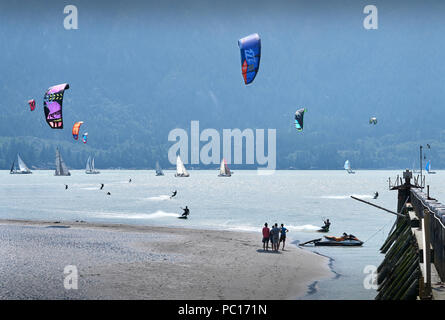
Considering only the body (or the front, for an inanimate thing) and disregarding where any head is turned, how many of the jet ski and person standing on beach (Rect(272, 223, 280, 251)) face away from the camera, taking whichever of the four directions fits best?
1

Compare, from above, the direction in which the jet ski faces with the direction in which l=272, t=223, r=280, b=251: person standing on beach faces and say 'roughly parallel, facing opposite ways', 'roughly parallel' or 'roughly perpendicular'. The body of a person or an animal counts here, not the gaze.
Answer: roughly perpendicular

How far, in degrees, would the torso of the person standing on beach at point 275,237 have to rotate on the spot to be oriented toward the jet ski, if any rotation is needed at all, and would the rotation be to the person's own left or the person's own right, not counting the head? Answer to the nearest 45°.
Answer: approximately 45° to the person's own right

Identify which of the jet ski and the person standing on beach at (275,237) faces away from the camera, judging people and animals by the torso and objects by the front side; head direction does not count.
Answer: the person standing on beach

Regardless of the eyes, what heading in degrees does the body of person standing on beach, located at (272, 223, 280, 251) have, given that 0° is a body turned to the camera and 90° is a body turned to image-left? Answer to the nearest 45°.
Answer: approximately 180°

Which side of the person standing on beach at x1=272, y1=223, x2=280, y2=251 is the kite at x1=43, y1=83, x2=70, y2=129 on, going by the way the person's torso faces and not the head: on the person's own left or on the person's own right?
on the person's own left
